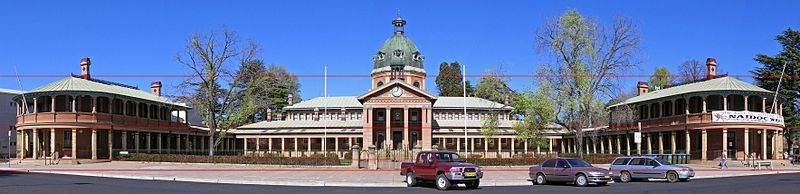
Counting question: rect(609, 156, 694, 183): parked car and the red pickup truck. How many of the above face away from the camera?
0

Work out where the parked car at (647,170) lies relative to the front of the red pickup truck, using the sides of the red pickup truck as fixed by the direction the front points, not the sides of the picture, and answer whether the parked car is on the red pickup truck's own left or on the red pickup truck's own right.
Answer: on the red pickup truck's own left

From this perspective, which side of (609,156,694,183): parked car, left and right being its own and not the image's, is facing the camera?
right

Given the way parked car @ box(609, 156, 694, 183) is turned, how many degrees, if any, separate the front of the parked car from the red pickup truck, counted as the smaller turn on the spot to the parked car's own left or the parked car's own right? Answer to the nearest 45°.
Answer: approximately 135° to the parked car's own right

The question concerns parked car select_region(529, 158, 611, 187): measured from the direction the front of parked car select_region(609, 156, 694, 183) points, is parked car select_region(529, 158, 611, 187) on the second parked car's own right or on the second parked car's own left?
on the second parked car's own right

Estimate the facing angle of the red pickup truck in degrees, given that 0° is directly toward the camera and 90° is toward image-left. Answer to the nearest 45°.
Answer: approximately 315°
